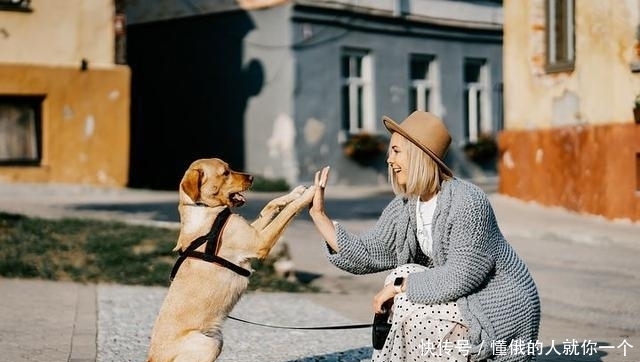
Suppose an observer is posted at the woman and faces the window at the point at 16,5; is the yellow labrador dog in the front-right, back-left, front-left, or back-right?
front-left

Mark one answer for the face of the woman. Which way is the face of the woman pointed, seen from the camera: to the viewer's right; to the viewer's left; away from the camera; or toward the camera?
to the viewer's left

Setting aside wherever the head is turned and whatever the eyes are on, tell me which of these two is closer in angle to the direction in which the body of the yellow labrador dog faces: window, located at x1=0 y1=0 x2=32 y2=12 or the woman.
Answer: the woman

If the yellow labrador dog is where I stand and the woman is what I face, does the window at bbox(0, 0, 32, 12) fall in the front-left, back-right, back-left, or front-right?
back-left

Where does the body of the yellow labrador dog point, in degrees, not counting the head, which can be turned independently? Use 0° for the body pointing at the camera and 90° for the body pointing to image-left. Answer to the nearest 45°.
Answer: approximately 270°

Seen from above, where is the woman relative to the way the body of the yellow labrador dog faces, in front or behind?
in front

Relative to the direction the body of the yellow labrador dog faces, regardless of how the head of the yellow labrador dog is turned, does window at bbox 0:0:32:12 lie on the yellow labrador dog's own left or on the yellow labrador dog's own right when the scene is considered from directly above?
on the yellow labrador dog's own left
